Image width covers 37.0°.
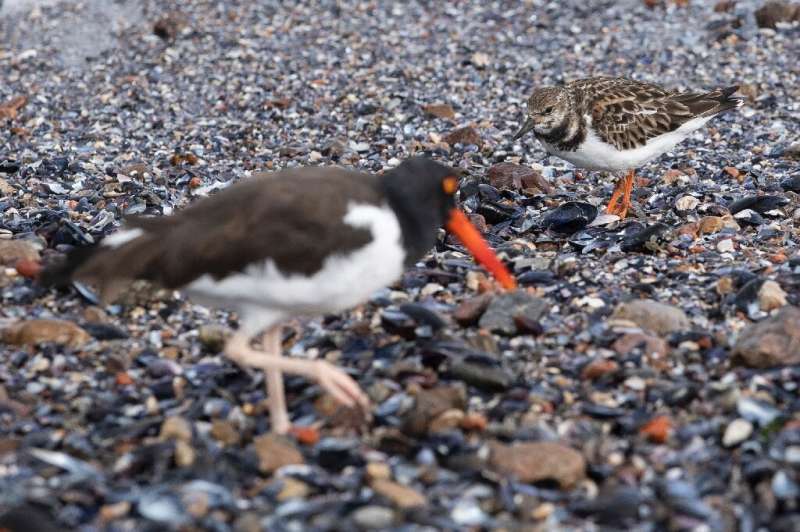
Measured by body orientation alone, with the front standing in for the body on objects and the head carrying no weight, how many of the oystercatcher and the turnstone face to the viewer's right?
1

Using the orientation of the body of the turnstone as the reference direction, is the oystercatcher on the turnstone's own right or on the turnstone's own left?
on the turnstone's own left

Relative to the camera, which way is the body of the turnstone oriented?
to the viewer's left

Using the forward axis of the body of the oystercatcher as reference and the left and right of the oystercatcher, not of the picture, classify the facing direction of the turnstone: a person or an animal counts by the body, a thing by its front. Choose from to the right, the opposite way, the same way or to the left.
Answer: the opposite way

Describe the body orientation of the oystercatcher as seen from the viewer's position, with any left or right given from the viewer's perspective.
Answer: facing to the right of the viewer
